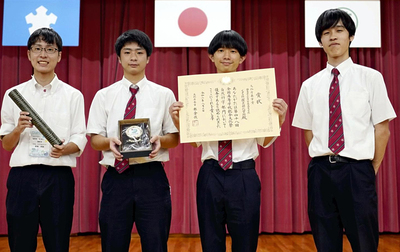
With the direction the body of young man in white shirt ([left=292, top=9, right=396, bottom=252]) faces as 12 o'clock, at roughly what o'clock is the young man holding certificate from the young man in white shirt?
The young man holding certificate is roughly at 2 o'clock from the young man in white shirt.

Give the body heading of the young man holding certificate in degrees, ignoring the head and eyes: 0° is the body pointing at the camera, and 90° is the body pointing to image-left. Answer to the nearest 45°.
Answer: approximately 0°

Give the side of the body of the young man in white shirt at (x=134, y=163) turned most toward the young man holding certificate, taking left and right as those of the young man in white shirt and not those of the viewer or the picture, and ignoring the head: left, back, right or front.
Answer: left

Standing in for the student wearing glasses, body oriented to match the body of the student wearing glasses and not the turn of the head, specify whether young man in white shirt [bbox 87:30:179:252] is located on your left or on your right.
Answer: on your left

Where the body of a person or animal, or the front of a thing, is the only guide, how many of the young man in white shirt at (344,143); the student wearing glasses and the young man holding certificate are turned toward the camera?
3

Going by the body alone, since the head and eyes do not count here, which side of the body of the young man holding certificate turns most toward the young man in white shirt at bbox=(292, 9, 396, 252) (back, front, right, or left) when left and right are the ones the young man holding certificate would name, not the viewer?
left
